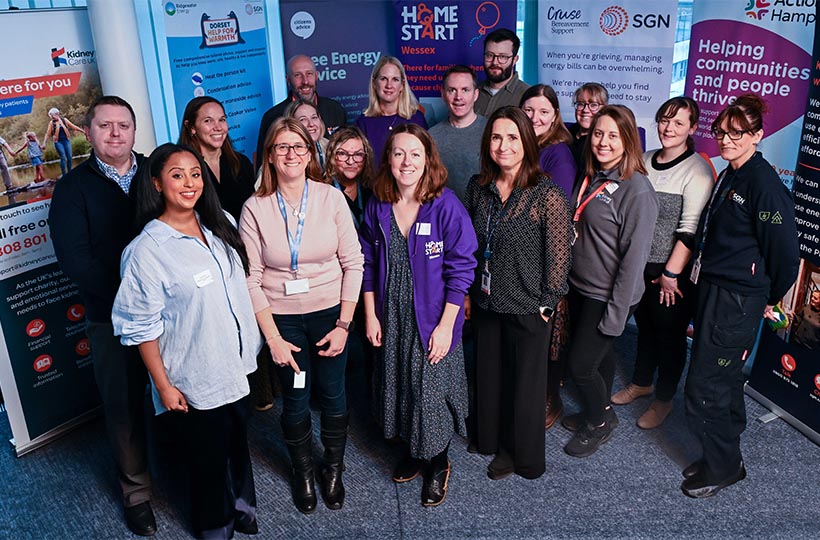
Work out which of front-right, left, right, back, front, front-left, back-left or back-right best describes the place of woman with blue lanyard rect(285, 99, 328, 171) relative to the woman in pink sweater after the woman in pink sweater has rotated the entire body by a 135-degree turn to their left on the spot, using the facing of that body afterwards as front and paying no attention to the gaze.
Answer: front-left

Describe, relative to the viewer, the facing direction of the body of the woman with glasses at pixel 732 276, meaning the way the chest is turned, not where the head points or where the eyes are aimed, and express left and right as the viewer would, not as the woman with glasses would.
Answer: facing the viewer and to the left of the viewer

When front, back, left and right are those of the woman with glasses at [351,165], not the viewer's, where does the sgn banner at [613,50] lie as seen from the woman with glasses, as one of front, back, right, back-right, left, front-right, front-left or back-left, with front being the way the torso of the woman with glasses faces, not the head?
back-left

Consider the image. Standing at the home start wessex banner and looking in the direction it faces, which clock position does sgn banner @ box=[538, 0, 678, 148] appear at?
The sgn banner is roughly at 10 o'clock from the home start wessex banner.

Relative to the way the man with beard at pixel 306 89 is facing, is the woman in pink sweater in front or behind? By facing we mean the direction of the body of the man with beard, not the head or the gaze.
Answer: in front

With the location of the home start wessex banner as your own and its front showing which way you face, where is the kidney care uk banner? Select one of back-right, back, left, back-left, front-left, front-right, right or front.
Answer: front-right

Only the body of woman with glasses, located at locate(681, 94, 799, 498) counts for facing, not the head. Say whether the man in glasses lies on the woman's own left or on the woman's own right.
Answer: on the woman's own right

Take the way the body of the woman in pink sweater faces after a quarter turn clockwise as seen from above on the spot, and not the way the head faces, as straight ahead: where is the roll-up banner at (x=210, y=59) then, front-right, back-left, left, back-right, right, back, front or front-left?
right

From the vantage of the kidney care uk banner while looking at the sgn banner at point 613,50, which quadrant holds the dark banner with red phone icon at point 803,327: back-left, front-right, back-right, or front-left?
front-right

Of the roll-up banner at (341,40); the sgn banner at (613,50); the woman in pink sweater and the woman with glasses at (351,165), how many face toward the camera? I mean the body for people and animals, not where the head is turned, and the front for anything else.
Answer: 4

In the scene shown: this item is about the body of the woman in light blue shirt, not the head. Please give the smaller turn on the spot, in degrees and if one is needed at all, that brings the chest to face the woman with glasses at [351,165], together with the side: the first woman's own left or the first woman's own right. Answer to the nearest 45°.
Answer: approximately 90° to the first woman's own left

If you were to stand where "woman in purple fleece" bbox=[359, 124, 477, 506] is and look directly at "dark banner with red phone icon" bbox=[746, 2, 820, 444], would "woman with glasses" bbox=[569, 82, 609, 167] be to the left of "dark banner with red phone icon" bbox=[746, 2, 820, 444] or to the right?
left

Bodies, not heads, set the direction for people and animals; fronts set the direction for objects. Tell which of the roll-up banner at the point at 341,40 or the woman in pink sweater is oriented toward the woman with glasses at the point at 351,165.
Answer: the roll-up banner

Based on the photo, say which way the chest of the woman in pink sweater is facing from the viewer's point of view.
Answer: toward the camera

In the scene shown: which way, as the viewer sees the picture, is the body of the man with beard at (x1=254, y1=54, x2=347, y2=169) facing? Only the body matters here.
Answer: toward the camera

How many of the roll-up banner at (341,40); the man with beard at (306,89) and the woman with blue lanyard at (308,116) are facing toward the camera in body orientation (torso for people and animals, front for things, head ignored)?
3
